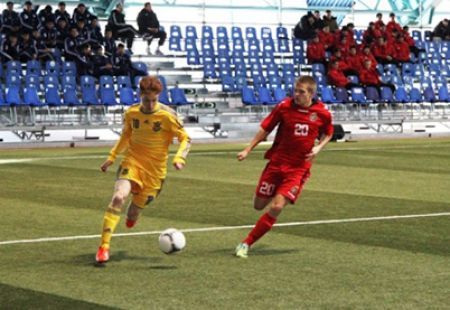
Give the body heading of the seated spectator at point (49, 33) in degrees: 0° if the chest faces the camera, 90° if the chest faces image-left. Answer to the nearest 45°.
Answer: approximately 0°

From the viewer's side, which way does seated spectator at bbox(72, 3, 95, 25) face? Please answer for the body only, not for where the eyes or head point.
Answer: toward the camera

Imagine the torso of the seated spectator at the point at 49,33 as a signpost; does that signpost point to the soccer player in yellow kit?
yes

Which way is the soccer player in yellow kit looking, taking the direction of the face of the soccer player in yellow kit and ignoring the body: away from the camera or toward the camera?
toward the camera

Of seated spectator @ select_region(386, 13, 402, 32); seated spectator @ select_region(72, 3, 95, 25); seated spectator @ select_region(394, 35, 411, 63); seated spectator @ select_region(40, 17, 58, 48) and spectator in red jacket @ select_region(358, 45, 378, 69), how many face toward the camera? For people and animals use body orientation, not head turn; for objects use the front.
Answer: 5

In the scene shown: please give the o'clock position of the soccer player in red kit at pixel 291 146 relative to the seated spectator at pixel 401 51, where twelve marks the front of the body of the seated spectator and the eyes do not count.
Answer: The soccer player in red kit is roughly at 12 o'clock from the seated spectator.

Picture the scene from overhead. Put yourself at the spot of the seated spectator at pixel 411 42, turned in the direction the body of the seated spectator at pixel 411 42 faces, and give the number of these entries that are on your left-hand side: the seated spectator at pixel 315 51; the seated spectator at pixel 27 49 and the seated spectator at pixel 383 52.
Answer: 0

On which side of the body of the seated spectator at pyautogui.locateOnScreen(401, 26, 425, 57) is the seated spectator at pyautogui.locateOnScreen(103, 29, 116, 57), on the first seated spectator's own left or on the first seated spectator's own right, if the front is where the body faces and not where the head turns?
on the first seated spectator's own right

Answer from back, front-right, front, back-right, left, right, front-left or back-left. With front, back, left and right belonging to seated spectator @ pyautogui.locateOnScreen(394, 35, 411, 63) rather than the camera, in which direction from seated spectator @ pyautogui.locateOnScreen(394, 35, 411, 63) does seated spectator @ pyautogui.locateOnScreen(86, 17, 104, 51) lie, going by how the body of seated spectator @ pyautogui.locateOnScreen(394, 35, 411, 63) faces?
front-right

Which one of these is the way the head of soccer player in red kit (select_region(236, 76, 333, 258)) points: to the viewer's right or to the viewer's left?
to the viewer's left

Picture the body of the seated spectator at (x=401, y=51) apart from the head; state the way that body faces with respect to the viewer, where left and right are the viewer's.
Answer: facing the viewer
